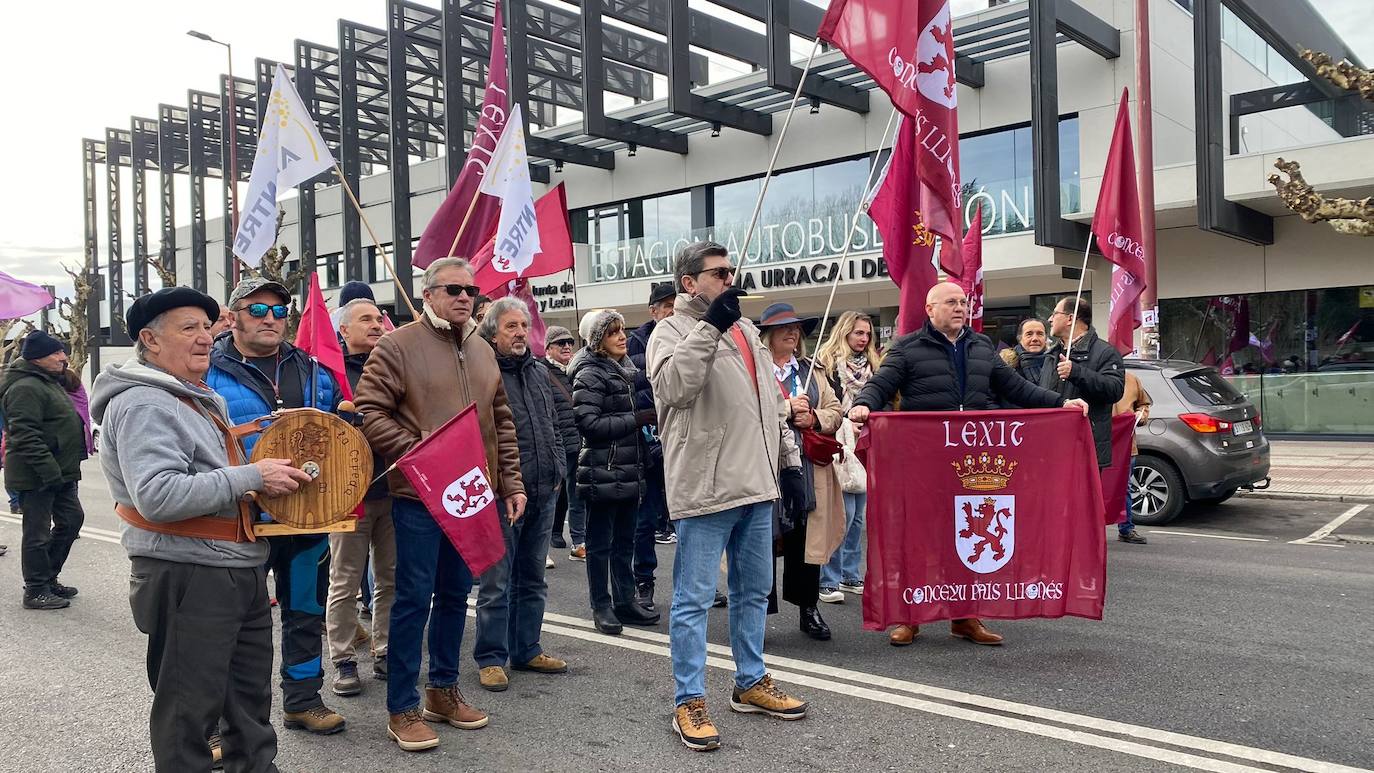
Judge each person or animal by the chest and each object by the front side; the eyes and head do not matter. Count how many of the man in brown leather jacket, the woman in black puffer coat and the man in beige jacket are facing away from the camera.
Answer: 0

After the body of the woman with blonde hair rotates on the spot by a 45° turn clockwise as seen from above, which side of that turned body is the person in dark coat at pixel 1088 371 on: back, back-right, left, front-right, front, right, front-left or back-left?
back-left

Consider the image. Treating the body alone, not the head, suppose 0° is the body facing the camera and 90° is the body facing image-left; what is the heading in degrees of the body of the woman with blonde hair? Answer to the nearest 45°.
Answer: approximately 315°

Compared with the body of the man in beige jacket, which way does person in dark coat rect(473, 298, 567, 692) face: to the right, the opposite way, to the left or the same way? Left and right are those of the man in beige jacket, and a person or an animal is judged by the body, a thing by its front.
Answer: the same way

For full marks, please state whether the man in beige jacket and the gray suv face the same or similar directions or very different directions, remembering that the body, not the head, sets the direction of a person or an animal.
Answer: very different directions

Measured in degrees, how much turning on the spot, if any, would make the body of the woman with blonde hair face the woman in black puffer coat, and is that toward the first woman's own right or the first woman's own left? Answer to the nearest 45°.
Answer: approximately 90° to the first woman's own right

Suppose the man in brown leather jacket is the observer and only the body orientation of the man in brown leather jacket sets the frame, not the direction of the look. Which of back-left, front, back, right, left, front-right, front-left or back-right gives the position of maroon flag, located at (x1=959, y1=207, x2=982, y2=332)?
left

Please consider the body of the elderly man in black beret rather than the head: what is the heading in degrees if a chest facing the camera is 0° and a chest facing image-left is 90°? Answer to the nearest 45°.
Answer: approximately 315°

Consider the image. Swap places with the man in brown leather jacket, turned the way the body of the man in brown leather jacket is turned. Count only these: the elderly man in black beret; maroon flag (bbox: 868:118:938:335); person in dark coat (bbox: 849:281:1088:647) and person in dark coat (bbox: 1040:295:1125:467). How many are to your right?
1

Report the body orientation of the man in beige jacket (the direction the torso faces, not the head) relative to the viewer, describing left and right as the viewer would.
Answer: facing the viewer and to the right of the viewer

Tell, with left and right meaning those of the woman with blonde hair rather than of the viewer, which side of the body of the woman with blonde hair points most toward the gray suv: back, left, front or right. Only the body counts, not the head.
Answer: left

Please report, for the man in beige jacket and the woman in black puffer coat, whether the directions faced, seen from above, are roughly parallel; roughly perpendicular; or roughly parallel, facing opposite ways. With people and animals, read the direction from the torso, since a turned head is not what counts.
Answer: roughly parallel

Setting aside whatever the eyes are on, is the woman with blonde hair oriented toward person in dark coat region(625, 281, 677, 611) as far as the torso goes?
no

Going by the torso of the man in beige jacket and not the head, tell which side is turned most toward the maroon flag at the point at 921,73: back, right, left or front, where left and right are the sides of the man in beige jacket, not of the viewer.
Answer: left

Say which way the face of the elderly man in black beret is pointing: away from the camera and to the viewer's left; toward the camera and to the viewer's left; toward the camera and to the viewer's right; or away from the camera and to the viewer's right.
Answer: toward the camera and to the viewer's right

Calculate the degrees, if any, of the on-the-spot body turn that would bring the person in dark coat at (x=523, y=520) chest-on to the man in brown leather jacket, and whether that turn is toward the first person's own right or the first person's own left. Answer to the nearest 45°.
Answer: approximately 90° to the first person's own right

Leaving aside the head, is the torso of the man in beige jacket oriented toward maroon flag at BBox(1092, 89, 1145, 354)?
no

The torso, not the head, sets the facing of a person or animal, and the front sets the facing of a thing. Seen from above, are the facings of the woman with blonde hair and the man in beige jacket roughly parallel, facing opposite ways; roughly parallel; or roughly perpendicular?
roughly parallel

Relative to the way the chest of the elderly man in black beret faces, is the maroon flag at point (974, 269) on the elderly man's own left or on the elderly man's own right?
on the elderly man's own left

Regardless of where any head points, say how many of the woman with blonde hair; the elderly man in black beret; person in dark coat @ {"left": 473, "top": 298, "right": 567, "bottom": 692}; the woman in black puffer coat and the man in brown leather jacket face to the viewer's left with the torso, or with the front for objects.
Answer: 0

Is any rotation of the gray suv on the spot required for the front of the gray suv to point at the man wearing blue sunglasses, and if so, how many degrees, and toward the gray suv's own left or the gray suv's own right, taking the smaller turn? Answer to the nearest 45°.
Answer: approximately 90° to the gray suv's own left
